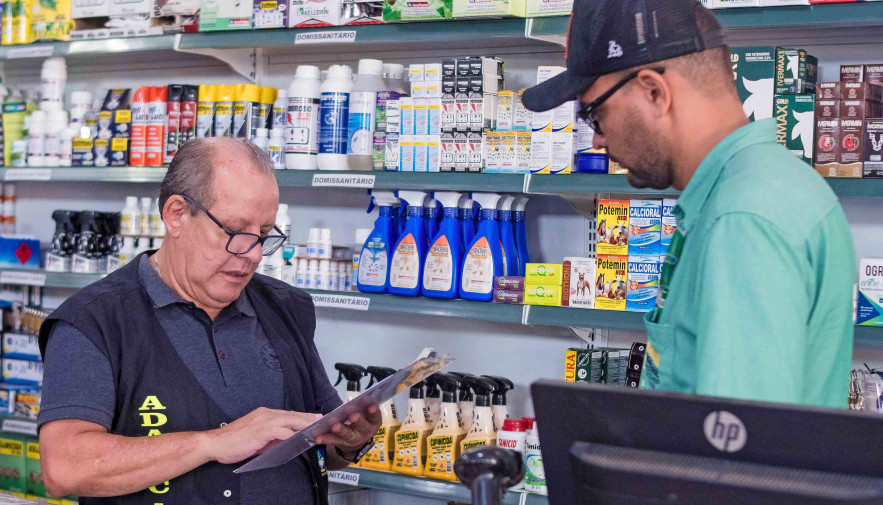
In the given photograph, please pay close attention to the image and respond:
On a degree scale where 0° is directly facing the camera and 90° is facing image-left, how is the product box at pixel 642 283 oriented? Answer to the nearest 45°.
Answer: approximately 0°

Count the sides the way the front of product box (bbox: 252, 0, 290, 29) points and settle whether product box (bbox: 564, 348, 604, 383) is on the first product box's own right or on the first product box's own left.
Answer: on the first product box's own left

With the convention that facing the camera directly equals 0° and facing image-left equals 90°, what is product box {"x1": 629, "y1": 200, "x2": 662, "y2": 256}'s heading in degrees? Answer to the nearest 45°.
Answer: approximately 0°

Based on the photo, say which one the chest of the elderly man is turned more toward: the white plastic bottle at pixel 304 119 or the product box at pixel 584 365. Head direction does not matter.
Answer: the product box

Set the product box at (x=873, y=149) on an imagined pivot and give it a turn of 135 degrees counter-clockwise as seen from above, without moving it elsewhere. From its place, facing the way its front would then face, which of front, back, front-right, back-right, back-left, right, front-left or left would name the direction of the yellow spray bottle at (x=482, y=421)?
back-left

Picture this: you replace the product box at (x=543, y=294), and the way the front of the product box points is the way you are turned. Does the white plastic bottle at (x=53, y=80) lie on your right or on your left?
on your right

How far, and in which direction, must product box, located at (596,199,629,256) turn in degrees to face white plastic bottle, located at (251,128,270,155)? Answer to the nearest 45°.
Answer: approximately 90° to its right

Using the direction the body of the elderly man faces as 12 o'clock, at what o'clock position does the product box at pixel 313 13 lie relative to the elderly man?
The product box is roughly at 8 o'clock from the elderly man.

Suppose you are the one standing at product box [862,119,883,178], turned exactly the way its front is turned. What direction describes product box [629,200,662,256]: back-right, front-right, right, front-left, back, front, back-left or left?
right

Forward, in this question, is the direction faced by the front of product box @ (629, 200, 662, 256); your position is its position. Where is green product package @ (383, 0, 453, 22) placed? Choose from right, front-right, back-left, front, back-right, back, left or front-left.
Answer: right

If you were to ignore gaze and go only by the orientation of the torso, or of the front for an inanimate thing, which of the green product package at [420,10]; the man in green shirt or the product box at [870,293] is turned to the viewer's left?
the man in green shirt
